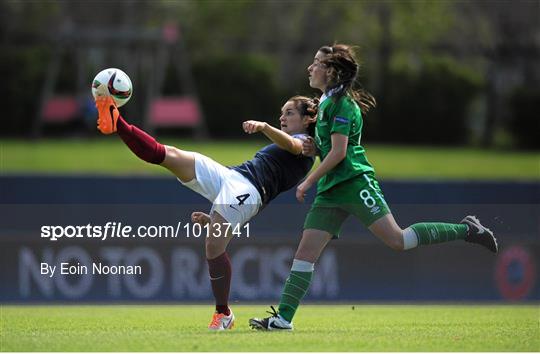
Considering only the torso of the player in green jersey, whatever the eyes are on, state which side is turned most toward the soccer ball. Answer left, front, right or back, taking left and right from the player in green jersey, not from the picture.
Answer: front

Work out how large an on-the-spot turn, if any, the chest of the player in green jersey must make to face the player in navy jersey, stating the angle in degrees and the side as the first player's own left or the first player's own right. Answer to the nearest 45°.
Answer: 0° — they already face them

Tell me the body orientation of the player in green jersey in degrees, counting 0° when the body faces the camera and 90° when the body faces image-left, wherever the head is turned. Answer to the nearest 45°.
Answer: approximately 90°

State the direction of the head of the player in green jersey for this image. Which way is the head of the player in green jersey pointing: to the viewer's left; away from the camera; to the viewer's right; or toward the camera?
to the viewer's left
